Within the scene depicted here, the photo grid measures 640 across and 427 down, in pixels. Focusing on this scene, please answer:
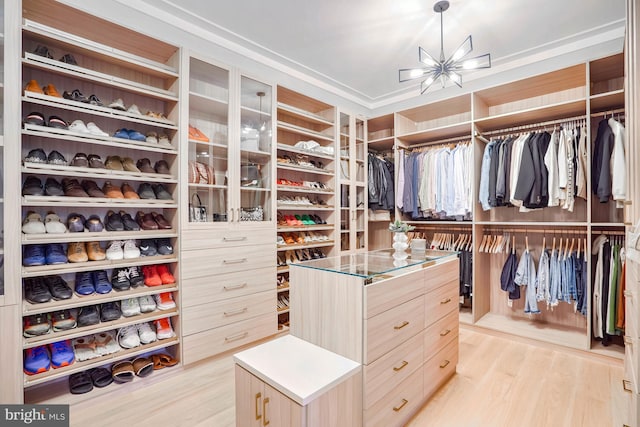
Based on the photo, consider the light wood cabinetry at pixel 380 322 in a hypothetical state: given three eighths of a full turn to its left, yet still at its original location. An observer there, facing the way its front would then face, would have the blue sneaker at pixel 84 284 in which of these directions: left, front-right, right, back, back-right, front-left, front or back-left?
left

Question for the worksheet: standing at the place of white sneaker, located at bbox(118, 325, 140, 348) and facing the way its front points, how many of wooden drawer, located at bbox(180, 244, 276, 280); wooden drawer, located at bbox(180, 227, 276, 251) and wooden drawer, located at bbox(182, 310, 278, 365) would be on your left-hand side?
3

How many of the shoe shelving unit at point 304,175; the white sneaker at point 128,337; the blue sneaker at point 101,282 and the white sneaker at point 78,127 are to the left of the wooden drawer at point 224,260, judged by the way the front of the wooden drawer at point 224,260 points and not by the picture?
1

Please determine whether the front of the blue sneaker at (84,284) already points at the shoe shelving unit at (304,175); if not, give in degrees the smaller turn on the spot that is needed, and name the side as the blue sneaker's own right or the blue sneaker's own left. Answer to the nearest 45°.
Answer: approximately 90° to the blue sneaker's own left

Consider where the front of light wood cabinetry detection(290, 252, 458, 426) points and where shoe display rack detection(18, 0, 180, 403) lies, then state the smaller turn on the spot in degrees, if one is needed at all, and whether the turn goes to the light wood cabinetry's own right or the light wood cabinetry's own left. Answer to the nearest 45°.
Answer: approximately 135° to the light wood cabinetry's own right

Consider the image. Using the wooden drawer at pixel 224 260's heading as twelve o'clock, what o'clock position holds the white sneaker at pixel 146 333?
The white sneaker is roughly at 4 o'clock from the wooden drawer.

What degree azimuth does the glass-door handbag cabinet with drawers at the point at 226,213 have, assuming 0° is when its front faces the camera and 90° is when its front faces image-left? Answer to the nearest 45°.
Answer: approximately 315°

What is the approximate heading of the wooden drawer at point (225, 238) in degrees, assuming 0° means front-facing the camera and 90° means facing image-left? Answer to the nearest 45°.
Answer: approximately 315°
